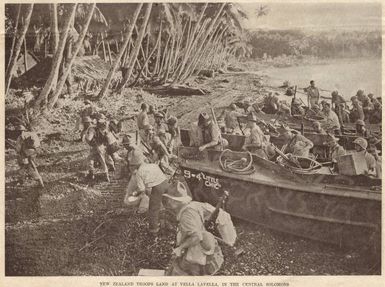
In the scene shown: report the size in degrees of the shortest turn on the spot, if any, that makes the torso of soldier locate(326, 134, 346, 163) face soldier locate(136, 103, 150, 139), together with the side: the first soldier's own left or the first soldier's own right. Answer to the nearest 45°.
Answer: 0° — they already face them

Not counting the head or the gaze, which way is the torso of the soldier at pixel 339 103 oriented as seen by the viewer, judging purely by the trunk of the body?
to the viewer's left

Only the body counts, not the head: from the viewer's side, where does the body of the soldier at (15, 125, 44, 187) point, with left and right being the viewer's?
facing away from the viewer and to the left of the viewer

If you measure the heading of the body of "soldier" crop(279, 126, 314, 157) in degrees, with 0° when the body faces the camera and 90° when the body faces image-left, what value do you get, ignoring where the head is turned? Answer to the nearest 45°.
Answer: approximately 90°

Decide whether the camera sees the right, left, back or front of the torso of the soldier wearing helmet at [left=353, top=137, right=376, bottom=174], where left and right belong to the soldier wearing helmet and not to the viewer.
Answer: left

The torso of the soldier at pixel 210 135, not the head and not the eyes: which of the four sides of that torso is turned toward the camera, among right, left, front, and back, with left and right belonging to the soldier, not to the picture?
left
